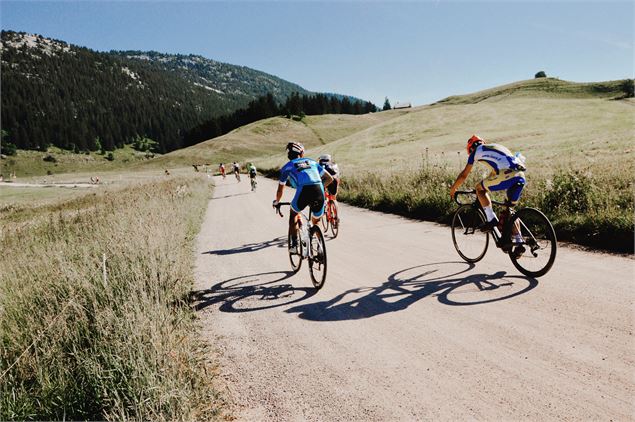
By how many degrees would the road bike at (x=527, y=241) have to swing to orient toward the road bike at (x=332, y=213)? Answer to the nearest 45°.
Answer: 0° — it already faces it

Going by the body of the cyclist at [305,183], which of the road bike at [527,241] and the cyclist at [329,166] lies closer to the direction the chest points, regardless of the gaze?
the cyclist

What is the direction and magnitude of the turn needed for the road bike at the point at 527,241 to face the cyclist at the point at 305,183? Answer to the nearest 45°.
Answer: approximately 45° to its left

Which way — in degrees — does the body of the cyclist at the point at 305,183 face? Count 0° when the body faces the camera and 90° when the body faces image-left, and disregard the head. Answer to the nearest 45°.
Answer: approximately 135°

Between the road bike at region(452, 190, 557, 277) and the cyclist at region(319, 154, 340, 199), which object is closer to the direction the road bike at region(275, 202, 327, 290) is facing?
the cyclist

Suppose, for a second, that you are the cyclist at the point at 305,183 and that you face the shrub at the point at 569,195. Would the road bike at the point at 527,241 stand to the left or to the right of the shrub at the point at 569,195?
right

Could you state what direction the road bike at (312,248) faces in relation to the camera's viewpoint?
facing away from the viewer and to the left of the viewer

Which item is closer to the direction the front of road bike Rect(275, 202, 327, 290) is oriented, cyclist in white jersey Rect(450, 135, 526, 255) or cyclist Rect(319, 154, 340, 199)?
the cyclist

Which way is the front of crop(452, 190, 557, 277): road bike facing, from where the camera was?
facing away from the viewer and to the left of the viewer
